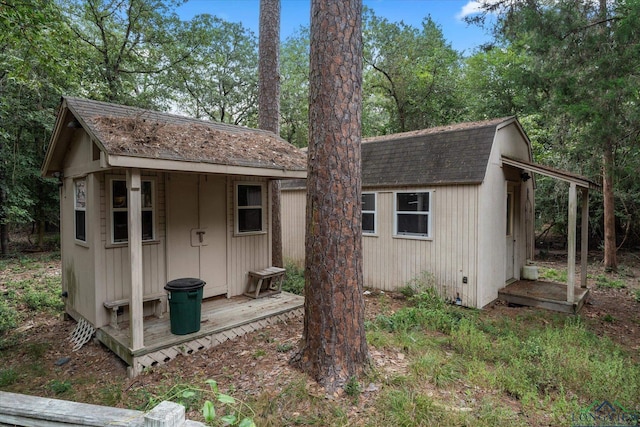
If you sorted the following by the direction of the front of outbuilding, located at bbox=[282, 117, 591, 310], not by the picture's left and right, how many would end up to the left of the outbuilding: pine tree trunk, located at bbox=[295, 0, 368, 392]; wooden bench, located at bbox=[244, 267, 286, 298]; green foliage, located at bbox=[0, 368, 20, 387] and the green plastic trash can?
0

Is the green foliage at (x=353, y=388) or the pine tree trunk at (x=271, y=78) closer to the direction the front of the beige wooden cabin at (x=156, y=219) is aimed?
the green foliage

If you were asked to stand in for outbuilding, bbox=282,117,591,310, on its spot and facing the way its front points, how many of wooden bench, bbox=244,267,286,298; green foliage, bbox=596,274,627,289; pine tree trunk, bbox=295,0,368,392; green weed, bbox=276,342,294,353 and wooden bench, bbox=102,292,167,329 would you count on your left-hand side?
1

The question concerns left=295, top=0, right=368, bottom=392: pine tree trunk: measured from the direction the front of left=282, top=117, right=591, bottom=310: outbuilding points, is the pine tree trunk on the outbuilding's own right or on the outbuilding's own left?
on the outbuilding's own right

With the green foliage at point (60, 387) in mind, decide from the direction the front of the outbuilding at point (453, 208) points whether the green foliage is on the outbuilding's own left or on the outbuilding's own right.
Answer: on the outbuilding's own right

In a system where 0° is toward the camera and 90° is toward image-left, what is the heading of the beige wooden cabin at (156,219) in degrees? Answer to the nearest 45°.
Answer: approximately 315°

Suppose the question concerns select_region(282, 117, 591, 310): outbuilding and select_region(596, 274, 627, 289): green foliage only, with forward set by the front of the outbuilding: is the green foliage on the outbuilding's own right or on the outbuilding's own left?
on the outbuilding's own left

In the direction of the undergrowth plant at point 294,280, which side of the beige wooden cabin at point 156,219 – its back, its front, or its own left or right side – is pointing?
left

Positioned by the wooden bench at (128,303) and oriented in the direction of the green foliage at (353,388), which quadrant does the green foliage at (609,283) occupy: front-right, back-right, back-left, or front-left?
front-left

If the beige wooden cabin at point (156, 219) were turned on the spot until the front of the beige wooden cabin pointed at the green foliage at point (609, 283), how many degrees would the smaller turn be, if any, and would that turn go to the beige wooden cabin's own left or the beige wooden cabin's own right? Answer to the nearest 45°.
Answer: approximately 45° to the beige wooden cabin's own left

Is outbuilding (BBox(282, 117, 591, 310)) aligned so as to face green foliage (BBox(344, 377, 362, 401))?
no

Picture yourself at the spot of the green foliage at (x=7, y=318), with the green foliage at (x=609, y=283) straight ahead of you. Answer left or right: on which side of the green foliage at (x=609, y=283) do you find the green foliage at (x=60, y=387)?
right

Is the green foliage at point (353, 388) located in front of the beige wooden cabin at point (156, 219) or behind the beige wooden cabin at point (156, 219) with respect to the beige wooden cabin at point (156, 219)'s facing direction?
in front

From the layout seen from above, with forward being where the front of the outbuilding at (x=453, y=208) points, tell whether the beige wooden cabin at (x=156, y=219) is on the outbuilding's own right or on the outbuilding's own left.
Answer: on the outbuilding's own right

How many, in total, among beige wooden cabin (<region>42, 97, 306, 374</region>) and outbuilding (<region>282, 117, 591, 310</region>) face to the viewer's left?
0
